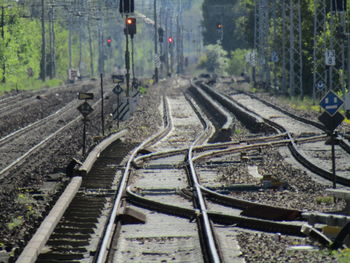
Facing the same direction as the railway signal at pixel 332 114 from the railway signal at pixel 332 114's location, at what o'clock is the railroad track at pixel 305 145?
The railroad track is roughly at 6 o'clock from the railway signal.

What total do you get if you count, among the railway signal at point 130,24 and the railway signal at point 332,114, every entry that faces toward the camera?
2

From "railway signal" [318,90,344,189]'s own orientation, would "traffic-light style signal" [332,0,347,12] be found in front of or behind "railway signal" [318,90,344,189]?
behind

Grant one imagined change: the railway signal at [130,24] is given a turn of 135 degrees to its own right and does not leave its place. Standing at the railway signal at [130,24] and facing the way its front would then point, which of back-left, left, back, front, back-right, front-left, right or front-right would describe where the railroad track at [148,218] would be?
back-left

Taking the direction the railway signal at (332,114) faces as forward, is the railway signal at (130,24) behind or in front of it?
behind

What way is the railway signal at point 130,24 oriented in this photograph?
toward the camera

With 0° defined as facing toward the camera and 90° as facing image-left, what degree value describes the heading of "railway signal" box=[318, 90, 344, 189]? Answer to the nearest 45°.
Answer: approximately 0°

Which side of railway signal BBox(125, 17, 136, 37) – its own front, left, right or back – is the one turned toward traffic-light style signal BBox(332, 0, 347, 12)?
left

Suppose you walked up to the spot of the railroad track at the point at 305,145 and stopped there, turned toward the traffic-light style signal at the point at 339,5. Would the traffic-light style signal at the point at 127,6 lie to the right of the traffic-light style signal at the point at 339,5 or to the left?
left

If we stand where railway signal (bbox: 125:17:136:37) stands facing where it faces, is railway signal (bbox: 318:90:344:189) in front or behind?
in front
